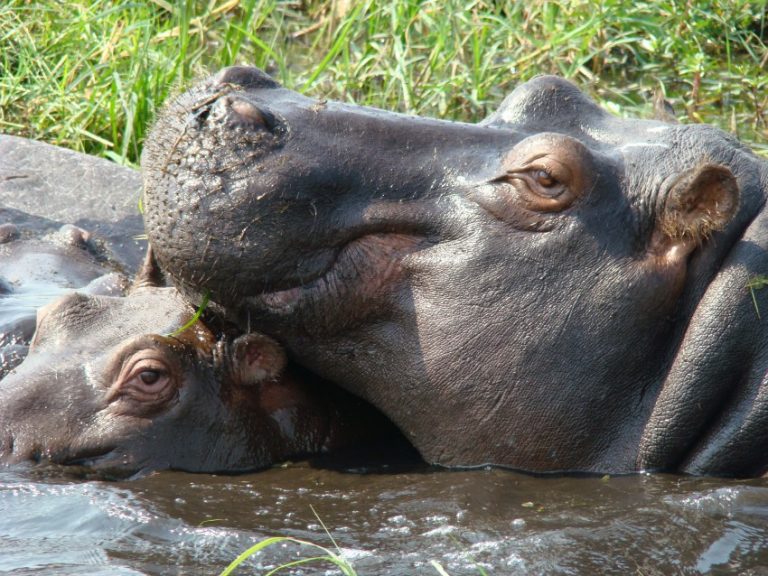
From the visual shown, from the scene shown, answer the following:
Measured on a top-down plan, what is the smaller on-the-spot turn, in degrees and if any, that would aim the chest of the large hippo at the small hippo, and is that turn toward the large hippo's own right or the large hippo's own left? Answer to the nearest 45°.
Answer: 0° — it already faces it

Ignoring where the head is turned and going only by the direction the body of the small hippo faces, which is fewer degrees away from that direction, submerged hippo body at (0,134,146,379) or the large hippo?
the submerged hippo body

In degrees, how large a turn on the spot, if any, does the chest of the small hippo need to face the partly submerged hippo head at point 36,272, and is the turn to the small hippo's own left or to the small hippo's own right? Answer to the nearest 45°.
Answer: approximately 90° to the small hippo's own right

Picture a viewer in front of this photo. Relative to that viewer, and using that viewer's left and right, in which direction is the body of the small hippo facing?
facing to the left of the viewer

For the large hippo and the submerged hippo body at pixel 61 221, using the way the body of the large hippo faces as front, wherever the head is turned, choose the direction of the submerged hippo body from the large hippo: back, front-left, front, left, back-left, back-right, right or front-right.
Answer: front-right

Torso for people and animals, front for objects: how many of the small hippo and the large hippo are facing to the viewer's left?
2

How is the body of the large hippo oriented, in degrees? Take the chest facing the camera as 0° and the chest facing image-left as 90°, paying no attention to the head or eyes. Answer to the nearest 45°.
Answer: approximately 90°
